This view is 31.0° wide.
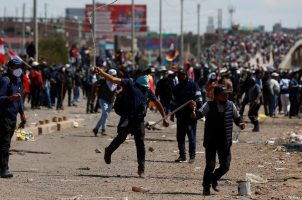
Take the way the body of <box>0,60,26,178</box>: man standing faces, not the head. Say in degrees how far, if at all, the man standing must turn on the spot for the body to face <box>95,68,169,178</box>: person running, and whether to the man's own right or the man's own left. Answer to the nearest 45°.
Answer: approximately 45° to the man's own left

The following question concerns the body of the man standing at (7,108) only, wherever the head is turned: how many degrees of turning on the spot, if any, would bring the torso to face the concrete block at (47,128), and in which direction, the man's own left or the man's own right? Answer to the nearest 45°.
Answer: approximately 135° to the man's own left
